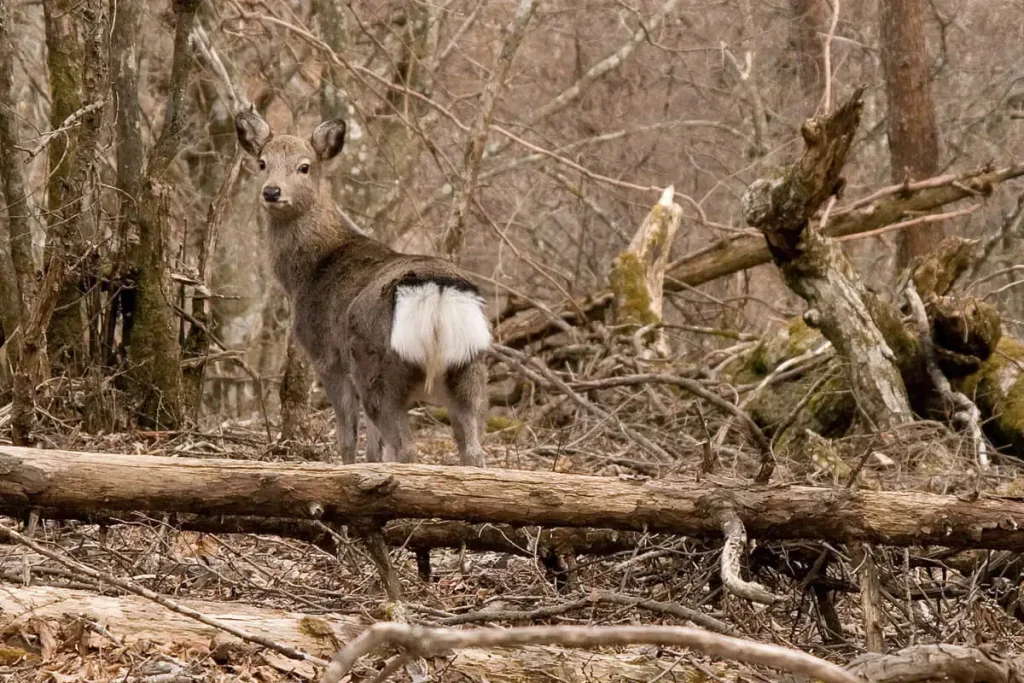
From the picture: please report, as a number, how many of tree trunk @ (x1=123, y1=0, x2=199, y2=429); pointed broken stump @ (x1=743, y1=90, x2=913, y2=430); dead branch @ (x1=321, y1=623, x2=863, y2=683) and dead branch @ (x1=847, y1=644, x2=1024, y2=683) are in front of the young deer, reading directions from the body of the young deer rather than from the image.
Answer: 1

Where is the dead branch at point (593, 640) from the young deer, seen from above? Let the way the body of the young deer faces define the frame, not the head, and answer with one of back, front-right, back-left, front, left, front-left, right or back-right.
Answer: back-left

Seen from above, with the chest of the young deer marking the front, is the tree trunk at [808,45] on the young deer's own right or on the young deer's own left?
on the young deer's own right

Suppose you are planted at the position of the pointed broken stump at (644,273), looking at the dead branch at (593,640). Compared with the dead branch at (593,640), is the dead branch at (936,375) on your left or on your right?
left

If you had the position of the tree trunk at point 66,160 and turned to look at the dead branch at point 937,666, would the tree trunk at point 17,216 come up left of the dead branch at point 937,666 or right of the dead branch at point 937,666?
right

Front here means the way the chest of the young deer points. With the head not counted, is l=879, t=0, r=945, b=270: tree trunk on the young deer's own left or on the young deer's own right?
on the young deer's own right

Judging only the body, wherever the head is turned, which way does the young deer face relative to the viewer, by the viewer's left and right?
facing away from the viewer and to the left of the viewer

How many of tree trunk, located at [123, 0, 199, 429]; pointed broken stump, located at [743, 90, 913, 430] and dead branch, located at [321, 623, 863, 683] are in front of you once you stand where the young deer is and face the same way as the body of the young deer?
1

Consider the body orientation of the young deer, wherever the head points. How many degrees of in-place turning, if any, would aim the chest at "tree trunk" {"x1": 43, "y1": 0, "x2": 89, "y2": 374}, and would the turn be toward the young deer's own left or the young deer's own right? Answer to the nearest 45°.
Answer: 0° — it already faces it

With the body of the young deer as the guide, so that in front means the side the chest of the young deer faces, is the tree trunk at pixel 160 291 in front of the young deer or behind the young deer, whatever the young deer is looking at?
in front

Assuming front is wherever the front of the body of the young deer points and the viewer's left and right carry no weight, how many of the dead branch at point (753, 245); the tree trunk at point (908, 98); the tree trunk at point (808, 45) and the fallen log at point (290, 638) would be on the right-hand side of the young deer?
3

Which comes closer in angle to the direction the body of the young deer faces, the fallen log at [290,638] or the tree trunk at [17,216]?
the tree trunk

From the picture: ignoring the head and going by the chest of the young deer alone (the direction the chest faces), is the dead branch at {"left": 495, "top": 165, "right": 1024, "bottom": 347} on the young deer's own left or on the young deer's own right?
on the young deer's own right

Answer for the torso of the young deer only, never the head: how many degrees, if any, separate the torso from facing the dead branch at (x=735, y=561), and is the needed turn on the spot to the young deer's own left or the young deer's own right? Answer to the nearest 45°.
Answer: approximately 180°

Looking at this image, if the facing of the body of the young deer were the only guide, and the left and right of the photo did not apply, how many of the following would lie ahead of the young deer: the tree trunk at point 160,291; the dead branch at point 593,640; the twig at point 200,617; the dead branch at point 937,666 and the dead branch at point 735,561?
1

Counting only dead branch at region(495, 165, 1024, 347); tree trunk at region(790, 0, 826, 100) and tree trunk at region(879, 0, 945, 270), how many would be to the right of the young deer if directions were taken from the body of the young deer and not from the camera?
3

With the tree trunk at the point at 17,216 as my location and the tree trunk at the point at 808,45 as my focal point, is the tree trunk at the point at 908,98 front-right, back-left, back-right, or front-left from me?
front-right

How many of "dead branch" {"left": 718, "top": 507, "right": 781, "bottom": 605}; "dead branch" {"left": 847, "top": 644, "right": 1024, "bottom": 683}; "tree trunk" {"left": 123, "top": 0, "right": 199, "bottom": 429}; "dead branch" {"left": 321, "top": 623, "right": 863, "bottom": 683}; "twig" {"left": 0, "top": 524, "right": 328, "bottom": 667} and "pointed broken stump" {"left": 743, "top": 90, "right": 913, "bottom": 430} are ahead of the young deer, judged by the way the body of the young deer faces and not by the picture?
1
